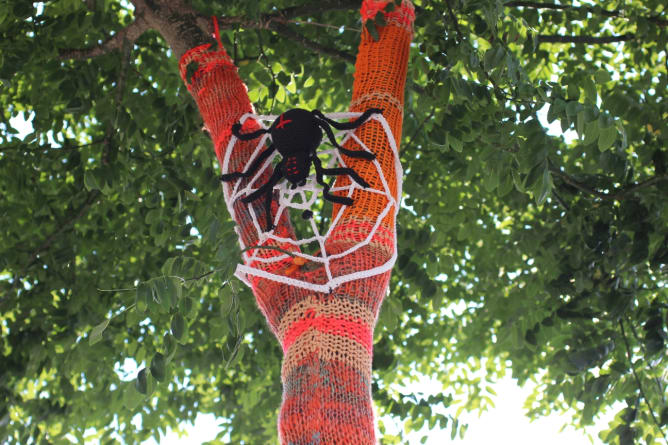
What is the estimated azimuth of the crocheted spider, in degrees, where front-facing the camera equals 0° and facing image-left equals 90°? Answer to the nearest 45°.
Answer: approximately 0°
